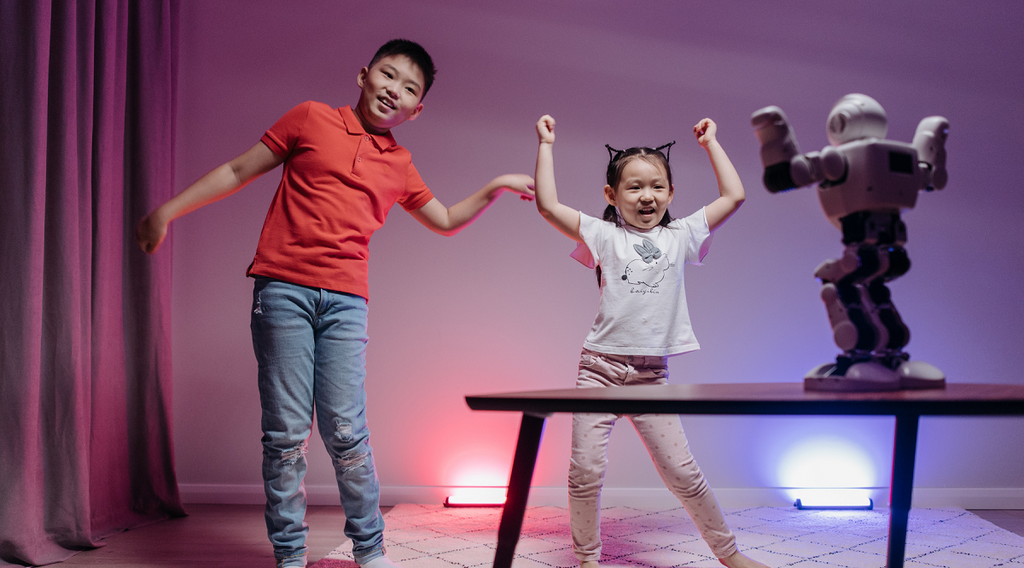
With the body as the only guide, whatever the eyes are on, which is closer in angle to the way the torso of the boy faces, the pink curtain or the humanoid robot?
the humanoid robot

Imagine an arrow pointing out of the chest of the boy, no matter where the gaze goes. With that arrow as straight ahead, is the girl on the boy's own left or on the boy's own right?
on the boy's own left

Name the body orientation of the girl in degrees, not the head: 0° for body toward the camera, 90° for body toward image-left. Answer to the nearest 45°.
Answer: approximately 0°

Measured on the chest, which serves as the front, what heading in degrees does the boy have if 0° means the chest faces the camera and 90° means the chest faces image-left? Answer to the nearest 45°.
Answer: approximately 0°
